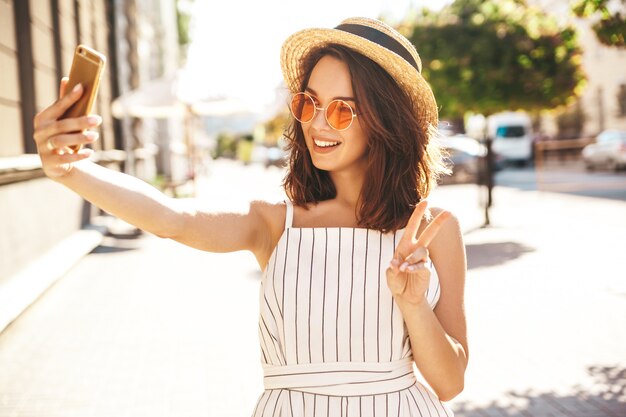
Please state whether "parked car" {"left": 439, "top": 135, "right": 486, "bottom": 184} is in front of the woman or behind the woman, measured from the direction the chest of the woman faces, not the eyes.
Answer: behind

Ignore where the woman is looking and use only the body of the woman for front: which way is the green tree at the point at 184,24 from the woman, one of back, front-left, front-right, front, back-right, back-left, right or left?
back

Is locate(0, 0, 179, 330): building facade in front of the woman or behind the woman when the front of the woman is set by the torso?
behind

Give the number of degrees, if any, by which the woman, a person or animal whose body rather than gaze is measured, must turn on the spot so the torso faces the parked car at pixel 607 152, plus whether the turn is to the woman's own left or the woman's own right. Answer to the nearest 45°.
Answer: approximately 135° to the woman's own left

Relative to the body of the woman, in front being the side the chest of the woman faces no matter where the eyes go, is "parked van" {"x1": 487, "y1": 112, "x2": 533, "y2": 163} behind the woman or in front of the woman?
behind

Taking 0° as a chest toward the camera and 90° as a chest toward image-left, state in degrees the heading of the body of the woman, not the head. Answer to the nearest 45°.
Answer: approximately 0°
